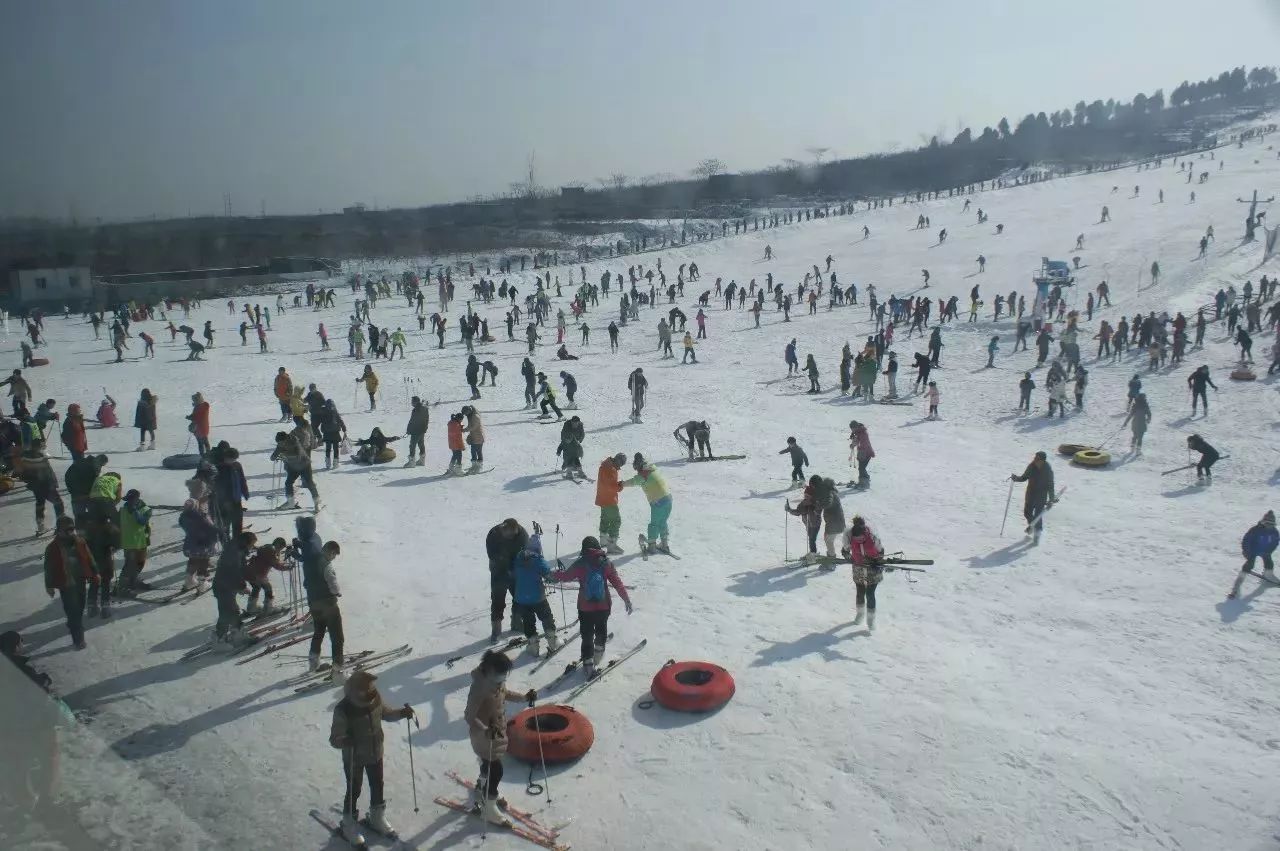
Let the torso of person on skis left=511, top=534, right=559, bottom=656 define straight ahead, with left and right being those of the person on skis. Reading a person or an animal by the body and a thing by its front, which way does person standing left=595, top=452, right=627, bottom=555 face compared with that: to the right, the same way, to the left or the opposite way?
to the right

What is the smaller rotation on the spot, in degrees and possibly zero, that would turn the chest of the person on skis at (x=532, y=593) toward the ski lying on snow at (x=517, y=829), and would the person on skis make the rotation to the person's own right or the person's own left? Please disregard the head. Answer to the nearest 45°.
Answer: approximately 180°

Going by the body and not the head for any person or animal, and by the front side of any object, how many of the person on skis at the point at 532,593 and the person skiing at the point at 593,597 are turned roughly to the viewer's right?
0

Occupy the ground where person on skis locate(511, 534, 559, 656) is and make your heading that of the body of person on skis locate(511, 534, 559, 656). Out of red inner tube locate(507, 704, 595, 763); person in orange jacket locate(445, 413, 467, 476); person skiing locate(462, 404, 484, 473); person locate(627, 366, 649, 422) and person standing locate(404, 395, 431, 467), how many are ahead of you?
4

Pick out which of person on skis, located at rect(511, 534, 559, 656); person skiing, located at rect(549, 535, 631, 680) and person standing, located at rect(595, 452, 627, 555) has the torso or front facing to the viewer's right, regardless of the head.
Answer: person standing, located at rect(595, 452, 627, 555)

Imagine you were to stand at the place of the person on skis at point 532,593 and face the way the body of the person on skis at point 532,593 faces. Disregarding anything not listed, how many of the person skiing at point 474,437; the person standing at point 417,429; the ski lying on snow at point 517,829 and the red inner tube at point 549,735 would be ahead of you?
2

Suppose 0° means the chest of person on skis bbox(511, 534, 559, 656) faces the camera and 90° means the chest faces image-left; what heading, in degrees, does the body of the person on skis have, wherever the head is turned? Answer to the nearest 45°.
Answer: approximately 180°

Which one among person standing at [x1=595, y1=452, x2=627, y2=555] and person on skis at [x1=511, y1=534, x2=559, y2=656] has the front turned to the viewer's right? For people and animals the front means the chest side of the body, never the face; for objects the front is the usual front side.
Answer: the person standing

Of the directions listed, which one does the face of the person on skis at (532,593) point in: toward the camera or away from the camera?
away from the camera

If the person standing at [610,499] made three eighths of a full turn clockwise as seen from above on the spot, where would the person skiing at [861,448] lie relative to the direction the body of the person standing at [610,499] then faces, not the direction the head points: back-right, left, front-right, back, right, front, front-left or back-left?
back

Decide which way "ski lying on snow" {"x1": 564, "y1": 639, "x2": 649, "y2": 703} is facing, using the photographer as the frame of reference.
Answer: facing away from the viewer and to the right of the viewer

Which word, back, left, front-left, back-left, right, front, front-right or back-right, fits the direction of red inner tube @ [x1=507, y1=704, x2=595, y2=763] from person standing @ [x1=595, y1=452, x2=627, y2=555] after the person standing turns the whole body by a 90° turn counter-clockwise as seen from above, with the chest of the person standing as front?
back

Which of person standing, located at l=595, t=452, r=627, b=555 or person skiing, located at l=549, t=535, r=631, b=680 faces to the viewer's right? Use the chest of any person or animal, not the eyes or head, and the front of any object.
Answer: person standing, located at l=595, t=452, r=627, b=555
